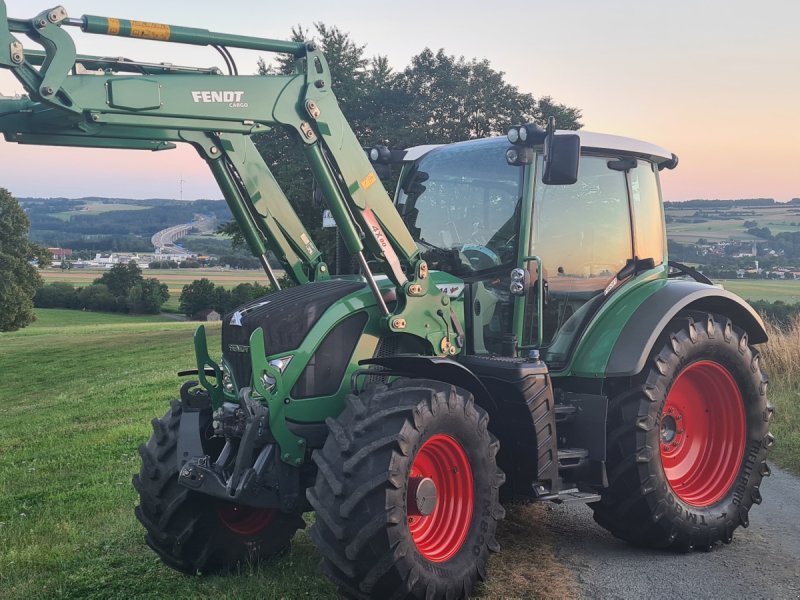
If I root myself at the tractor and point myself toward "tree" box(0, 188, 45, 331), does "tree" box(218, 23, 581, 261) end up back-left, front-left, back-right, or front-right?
front-right

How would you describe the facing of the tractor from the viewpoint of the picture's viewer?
facing the viewer and to the left of the viewer

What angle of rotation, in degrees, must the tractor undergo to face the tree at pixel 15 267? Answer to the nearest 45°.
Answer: approximately 90° to its right

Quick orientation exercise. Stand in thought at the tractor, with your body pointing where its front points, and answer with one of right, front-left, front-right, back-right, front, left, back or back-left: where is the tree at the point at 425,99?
back-right
